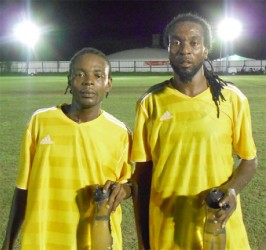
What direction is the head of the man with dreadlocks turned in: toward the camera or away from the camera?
toward the camera

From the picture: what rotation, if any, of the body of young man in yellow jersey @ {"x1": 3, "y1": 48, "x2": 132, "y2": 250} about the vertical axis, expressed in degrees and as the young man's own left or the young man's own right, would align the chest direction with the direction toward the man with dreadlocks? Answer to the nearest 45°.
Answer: approximately 90° to the young man's own left

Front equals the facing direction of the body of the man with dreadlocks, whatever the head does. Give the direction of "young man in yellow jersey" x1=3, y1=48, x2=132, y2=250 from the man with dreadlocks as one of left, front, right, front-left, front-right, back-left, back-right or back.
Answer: right

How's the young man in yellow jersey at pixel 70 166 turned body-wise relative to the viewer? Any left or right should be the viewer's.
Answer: facing the viewer

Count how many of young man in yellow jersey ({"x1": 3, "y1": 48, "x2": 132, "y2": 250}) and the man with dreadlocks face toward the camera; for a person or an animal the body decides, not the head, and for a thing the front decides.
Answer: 2

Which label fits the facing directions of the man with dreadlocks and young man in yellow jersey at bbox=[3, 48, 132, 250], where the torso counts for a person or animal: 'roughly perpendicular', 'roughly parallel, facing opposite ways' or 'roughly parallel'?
roughly parallel

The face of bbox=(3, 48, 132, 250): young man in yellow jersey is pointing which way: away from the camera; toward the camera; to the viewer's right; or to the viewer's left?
toward the camera
